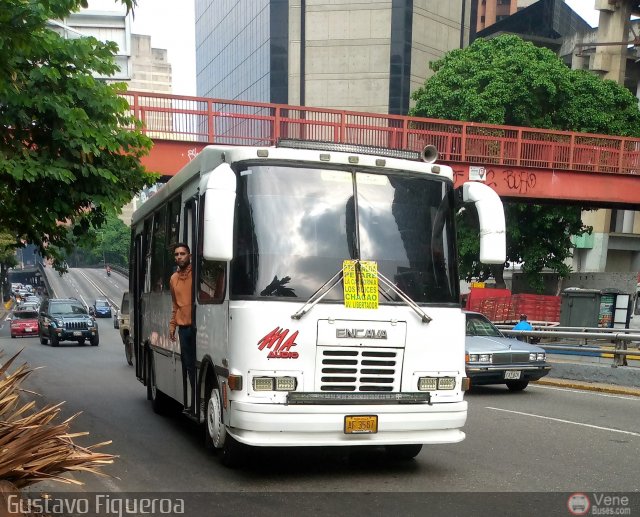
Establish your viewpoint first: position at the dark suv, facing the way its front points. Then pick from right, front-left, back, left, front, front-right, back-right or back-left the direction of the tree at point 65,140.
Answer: front-right

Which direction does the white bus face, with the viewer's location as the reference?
facing the viewer and to the right of the viewer

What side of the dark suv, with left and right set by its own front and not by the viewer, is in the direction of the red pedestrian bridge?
front

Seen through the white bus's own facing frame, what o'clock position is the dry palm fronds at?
The dry palm fronds is roughly at 1 o'clock from the white bus.

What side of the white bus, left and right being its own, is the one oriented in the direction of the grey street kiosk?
left

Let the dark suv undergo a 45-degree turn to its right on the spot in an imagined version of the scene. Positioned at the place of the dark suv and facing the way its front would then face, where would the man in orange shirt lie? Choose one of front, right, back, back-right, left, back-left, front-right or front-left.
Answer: front

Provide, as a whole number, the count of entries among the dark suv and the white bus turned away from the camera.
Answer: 0

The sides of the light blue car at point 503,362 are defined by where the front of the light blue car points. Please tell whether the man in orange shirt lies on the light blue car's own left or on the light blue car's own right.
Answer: on the light blue car's own right

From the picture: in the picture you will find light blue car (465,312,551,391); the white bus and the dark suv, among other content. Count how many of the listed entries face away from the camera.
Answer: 0

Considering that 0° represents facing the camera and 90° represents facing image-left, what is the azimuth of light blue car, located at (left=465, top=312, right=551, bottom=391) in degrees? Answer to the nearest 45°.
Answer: approximately 315°

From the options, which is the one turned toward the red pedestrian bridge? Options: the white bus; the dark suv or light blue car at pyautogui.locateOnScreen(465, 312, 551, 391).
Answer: the dark suv

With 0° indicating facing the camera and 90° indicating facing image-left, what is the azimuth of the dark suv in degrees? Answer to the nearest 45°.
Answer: approximately 315°

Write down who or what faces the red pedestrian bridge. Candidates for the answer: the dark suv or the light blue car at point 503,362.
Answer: the dark suv
